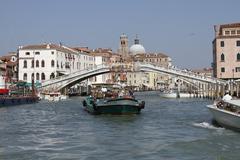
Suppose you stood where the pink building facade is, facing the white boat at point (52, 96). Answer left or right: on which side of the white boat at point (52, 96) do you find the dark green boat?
left

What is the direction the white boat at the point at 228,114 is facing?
to the viewer's left

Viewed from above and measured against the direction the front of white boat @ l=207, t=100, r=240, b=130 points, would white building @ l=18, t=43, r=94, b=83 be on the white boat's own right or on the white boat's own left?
on the white boat's own right

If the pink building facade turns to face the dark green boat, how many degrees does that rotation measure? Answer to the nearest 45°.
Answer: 0° — it already faces it

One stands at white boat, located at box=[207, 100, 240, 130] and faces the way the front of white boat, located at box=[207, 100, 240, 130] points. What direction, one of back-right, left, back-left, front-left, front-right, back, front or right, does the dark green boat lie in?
front-right
